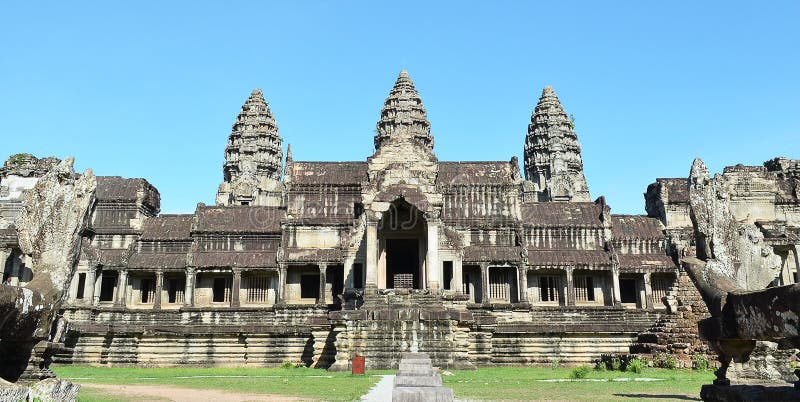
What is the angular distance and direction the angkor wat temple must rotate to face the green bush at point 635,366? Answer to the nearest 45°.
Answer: approximately 45° to its left

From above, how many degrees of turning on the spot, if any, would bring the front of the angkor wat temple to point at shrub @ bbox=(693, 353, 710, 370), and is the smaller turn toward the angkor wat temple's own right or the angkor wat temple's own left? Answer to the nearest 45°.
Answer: approximately 45° to the angkor wat temple's own left

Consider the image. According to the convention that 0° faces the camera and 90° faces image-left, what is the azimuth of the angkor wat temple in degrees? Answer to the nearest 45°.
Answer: approximately 0°

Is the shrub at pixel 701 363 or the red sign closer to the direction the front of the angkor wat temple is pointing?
the red sign

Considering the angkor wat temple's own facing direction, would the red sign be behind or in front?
in front
